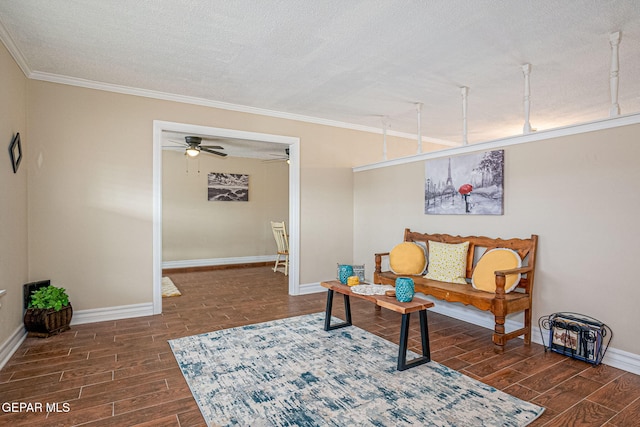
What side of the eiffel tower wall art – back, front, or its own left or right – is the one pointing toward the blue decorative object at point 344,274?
front

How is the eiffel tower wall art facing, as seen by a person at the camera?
facing the viewer and to the left of the viewer

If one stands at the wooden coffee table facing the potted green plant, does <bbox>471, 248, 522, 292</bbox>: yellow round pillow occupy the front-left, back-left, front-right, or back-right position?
back-right

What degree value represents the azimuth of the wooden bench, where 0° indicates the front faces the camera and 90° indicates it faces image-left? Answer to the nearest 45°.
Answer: approximately 45°

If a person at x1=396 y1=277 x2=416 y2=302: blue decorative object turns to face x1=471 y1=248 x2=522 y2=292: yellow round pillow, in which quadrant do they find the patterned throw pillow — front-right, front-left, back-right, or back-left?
front-left

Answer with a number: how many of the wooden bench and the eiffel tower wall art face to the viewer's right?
0
